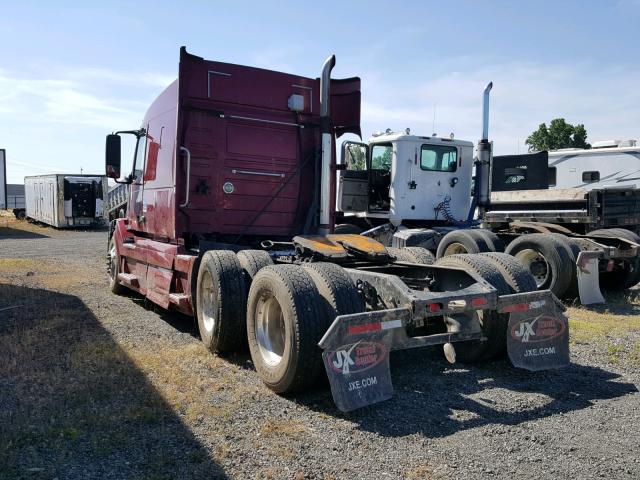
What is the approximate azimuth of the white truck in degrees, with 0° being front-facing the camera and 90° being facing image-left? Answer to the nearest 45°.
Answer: approximately 135°

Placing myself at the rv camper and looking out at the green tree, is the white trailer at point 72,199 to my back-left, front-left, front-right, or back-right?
front-left

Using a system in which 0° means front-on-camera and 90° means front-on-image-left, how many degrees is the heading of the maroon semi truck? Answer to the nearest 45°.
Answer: approximately 135°

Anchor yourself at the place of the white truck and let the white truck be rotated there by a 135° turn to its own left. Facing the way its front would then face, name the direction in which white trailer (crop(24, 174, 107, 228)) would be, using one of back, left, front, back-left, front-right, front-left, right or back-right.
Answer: back-right

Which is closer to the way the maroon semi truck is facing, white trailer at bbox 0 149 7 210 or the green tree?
the white trailer

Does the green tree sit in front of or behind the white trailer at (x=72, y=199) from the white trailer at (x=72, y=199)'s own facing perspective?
in front

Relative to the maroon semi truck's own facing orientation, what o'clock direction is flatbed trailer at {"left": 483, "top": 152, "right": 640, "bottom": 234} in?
The flatbed trailer is roughly at 3 o'clock from the maroon semi truck.

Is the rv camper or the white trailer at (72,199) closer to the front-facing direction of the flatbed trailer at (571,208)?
the white trailer
